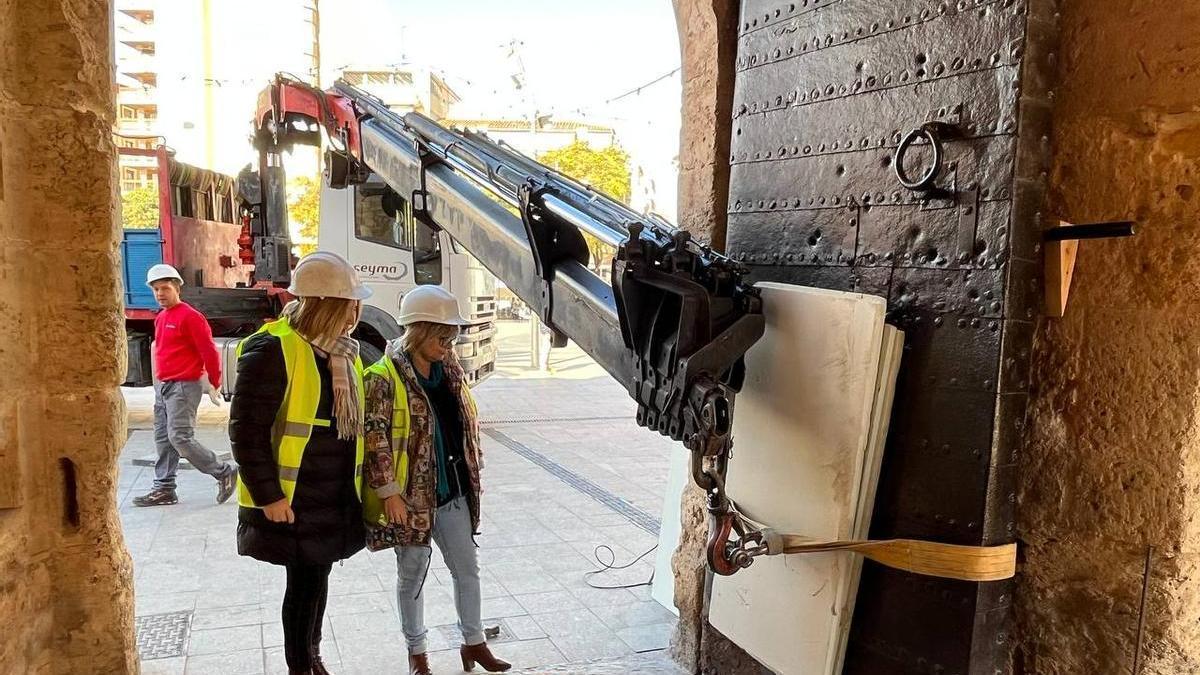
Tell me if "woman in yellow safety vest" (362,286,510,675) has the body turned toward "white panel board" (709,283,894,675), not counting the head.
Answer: yes

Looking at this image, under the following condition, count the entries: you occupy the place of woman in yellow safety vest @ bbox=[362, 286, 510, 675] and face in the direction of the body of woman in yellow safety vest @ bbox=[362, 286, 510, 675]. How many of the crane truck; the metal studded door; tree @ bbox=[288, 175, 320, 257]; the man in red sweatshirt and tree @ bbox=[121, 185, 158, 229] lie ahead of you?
1

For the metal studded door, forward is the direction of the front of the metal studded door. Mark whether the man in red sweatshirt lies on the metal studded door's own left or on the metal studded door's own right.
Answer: on the metal studded door's own right

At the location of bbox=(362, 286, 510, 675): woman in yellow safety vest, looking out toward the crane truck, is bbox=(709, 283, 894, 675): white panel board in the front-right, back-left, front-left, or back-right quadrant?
back-right

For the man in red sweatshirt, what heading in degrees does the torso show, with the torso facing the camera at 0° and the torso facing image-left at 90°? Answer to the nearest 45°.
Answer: approximately 45°

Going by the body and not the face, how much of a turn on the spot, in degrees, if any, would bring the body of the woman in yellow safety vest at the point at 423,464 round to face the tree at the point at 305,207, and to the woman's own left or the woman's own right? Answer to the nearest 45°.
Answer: approximately 135° to the woman's own left

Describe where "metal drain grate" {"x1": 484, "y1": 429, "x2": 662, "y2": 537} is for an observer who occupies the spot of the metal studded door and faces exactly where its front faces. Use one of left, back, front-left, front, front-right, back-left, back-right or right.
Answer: right

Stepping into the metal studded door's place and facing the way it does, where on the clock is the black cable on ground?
The black cable on ground is roughly at 3 o'clock from the metal studded door.

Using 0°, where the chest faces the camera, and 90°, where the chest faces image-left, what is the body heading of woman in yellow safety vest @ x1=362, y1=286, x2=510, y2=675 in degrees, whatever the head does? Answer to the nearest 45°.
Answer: approximately 315°

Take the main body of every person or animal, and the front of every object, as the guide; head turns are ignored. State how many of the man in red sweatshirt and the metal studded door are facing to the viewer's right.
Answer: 0

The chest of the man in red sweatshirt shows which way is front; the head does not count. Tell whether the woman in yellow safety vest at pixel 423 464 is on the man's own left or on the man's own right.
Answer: on the man's own left

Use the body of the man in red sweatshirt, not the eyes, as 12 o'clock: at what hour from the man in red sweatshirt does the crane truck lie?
The crane truck is roughly at 5 o'clock from the man in red sweatshirt.
